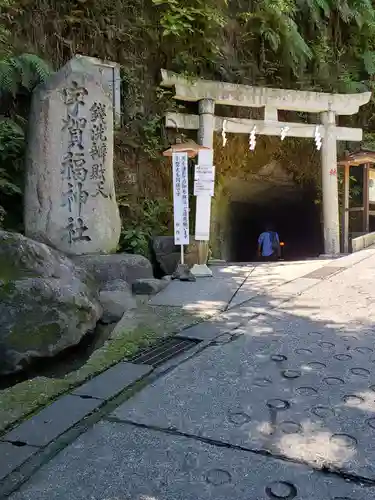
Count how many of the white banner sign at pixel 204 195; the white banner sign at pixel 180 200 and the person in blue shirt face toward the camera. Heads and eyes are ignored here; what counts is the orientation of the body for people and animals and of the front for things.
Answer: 2

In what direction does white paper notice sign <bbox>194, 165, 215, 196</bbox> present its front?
toward the camera

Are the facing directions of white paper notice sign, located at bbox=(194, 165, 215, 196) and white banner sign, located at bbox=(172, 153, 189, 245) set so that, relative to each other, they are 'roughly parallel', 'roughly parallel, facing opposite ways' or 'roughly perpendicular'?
roughly parallel

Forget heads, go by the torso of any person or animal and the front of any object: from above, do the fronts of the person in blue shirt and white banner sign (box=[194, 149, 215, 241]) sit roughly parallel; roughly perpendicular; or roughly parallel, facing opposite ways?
roughly parallel, facing opposite ways

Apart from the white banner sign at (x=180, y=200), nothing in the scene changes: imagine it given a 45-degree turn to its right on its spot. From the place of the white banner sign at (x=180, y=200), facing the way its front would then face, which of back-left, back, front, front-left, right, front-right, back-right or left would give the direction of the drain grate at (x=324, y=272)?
back-left

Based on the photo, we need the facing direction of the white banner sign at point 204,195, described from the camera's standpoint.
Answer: facing the viewer

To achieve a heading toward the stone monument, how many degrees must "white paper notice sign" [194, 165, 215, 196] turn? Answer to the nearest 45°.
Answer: approximately 45° to its right

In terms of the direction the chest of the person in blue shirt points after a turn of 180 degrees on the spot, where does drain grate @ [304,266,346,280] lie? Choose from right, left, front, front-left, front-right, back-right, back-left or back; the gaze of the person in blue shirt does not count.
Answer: front

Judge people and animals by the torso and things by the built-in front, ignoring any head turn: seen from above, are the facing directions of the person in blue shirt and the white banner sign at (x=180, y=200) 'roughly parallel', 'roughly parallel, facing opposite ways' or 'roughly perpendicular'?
roughly parallel, facing opposite ways

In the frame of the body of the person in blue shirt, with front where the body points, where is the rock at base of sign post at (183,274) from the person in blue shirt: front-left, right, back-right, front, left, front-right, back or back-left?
back

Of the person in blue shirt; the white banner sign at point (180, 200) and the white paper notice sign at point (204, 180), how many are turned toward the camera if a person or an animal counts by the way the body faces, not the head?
2

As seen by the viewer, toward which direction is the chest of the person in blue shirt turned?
away from the camera
